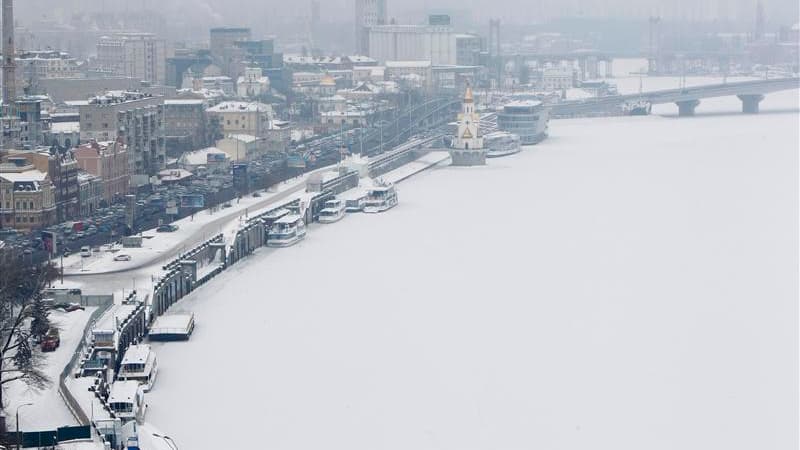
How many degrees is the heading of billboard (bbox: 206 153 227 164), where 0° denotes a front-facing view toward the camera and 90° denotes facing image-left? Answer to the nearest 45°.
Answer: approximately 0°

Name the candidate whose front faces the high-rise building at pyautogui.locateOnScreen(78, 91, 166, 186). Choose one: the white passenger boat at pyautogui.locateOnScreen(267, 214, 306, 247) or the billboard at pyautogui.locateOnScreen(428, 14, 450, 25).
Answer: the billboard

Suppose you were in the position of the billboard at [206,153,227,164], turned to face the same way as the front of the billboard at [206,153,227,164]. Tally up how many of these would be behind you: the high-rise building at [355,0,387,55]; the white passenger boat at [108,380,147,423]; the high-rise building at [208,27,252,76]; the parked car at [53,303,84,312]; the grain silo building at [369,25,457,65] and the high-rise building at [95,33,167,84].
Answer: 4

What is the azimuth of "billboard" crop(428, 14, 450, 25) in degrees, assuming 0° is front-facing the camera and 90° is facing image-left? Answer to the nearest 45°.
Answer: approximately 0°

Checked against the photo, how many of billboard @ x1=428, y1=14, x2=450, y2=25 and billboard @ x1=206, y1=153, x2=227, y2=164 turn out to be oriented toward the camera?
2

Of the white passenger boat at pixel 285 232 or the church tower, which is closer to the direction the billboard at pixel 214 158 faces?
the white passenger boat

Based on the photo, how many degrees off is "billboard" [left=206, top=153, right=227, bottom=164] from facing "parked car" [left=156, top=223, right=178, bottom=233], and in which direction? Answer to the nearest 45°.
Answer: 0° — it already faces it
